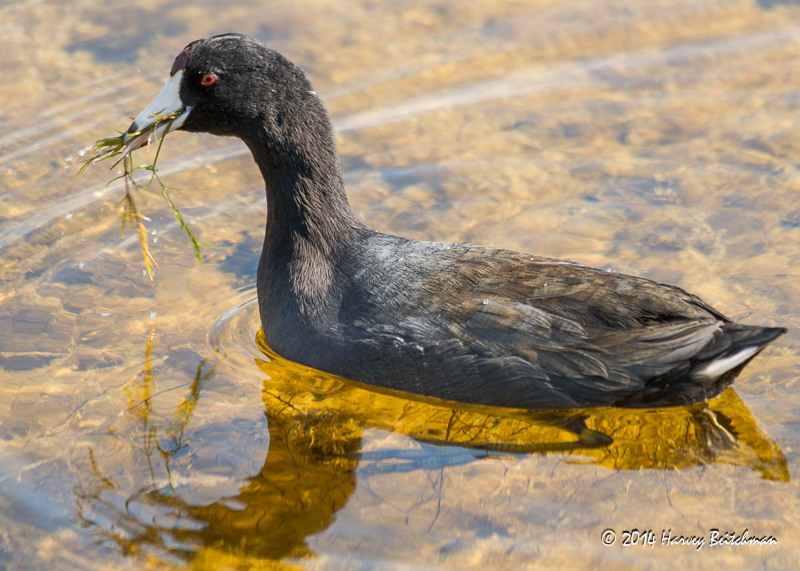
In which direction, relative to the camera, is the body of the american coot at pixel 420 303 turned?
to the viewer's left
